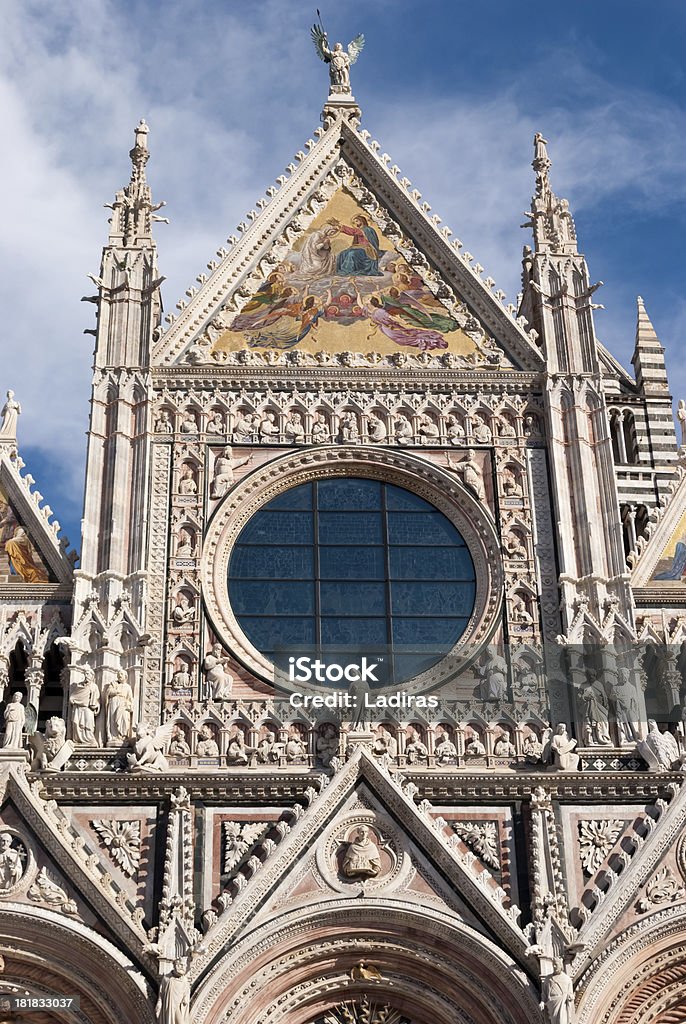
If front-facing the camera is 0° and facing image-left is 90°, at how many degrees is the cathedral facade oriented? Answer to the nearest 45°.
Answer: approximately 0°
